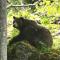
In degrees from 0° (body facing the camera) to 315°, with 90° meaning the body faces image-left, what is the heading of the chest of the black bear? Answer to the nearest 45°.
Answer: approximately 90°
